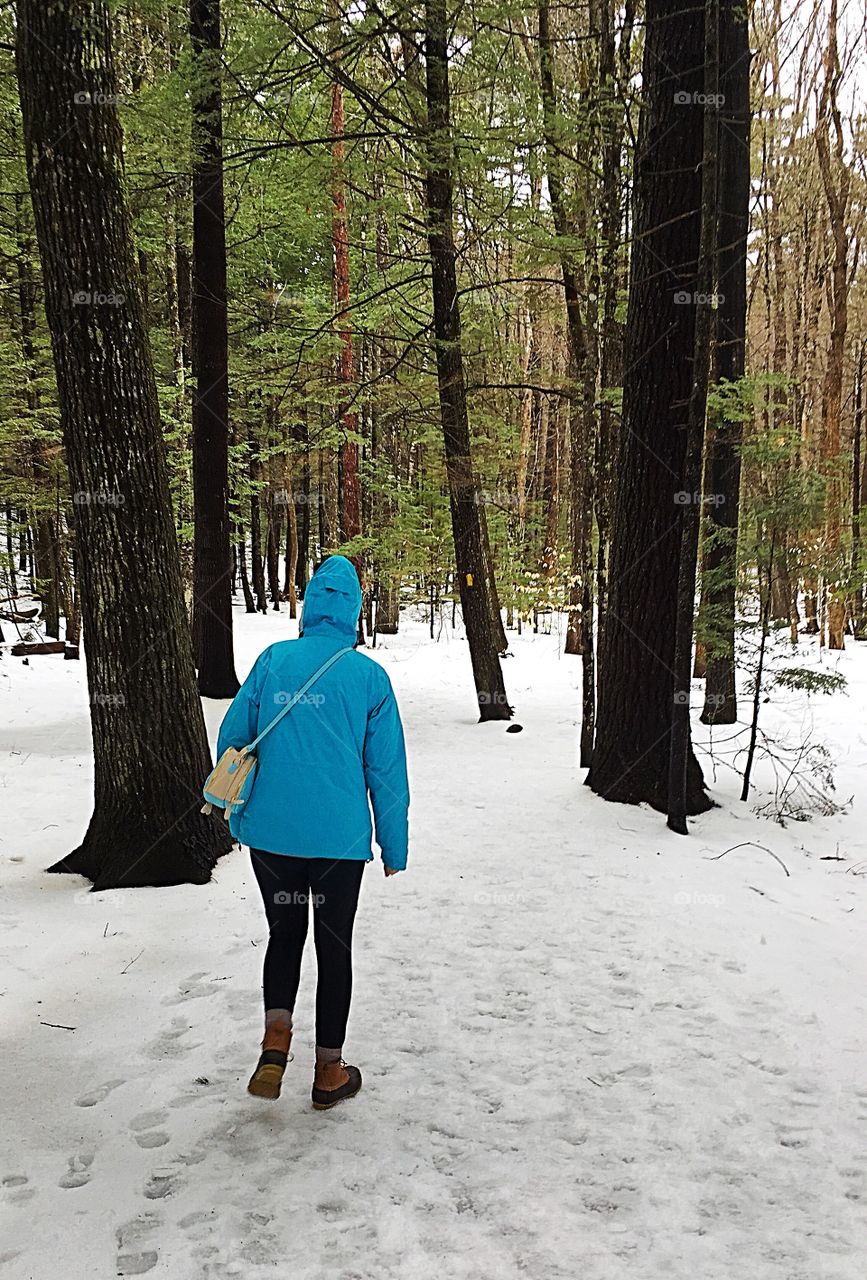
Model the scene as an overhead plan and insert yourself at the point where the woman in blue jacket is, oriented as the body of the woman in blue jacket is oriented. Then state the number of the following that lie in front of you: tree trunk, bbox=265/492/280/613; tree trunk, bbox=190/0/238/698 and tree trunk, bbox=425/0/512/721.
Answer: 3

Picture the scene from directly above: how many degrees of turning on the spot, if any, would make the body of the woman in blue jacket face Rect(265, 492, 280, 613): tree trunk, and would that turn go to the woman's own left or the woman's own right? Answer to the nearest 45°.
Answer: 0° — they already face it

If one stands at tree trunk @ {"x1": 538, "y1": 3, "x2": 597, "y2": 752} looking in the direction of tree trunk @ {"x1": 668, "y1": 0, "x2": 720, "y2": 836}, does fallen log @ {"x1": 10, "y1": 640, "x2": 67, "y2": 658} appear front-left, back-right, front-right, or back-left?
back-right

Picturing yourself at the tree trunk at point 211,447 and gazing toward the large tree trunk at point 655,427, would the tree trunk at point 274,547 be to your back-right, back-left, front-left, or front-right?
back-left

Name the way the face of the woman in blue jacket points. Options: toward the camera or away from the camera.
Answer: away from the camera

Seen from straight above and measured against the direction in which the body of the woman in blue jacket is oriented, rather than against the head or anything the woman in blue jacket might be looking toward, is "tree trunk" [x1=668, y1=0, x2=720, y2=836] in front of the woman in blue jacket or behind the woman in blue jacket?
in front

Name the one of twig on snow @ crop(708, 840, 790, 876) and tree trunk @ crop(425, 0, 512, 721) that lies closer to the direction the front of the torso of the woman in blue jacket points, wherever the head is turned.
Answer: the tree trunk

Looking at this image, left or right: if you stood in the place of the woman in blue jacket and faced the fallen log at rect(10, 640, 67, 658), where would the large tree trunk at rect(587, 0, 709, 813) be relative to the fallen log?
right

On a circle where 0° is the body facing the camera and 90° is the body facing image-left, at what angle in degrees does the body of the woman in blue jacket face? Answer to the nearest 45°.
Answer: approximately 180°
